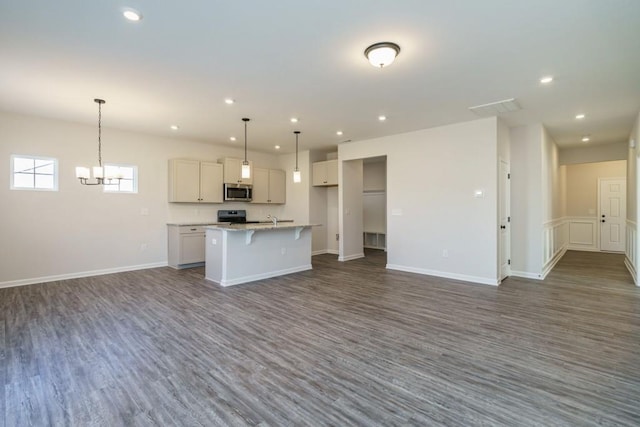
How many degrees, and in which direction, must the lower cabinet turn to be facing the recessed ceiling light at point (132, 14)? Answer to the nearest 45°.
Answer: approximately 45° to its right

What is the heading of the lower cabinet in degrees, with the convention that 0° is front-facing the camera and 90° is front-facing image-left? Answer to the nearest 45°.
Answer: approximately 315°

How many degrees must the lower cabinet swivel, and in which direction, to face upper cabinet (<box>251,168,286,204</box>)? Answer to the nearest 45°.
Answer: approximately 90° to its left

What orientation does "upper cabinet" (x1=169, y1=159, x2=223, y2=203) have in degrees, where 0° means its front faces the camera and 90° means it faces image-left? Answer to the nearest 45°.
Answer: approximately 315°

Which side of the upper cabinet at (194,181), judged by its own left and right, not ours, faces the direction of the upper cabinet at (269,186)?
left
